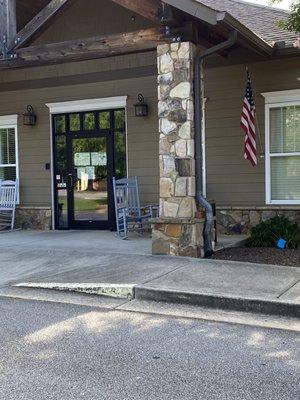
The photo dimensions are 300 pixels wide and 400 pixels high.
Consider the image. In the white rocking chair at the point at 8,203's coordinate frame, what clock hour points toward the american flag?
The american flag is roughly at 9 o'clock from the white rocking chair.

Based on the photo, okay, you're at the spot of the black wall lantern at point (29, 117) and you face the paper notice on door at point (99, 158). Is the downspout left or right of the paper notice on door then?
right

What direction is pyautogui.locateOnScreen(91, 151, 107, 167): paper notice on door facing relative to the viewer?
toward the camera

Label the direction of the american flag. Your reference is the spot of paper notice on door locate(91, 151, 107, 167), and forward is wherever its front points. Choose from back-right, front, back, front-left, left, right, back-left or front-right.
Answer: front-left

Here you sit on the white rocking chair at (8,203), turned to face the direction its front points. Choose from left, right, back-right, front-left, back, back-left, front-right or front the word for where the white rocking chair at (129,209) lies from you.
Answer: left

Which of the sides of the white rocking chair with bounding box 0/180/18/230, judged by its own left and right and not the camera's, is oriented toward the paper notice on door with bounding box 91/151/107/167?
left

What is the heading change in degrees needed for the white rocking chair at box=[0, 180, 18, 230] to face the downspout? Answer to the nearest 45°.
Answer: approximately 90° to its left

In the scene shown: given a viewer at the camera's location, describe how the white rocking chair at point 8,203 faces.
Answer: facing the viewer and to the left of the viewer

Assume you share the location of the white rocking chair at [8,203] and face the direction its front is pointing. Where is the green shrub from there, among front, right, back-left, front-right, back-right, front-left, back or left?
left

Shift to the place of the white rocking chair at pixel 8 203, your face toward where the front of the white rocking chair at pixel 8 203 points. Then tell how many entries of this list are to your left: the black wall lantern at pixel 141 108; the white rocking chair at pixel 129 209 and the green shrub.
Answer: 3

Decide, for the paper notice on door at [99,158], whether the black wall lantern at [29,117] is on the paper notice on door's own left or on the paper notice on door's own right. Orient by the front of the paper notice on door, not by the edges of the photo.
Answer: on the paper notice on door's own right
